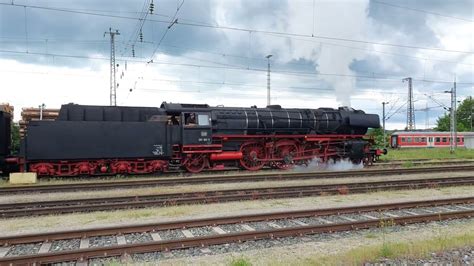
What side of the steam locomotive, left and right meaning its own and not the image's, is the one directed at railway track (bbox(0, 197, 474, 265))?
right

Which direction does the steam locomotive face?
to the viewer's right

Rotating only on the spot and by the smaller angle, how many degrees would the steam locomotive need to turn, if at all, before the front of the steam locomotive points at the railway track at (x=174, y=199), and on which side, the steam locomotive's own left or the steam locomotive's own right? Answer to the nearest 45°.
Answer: approximately 90° to the steam locomotive's own right
